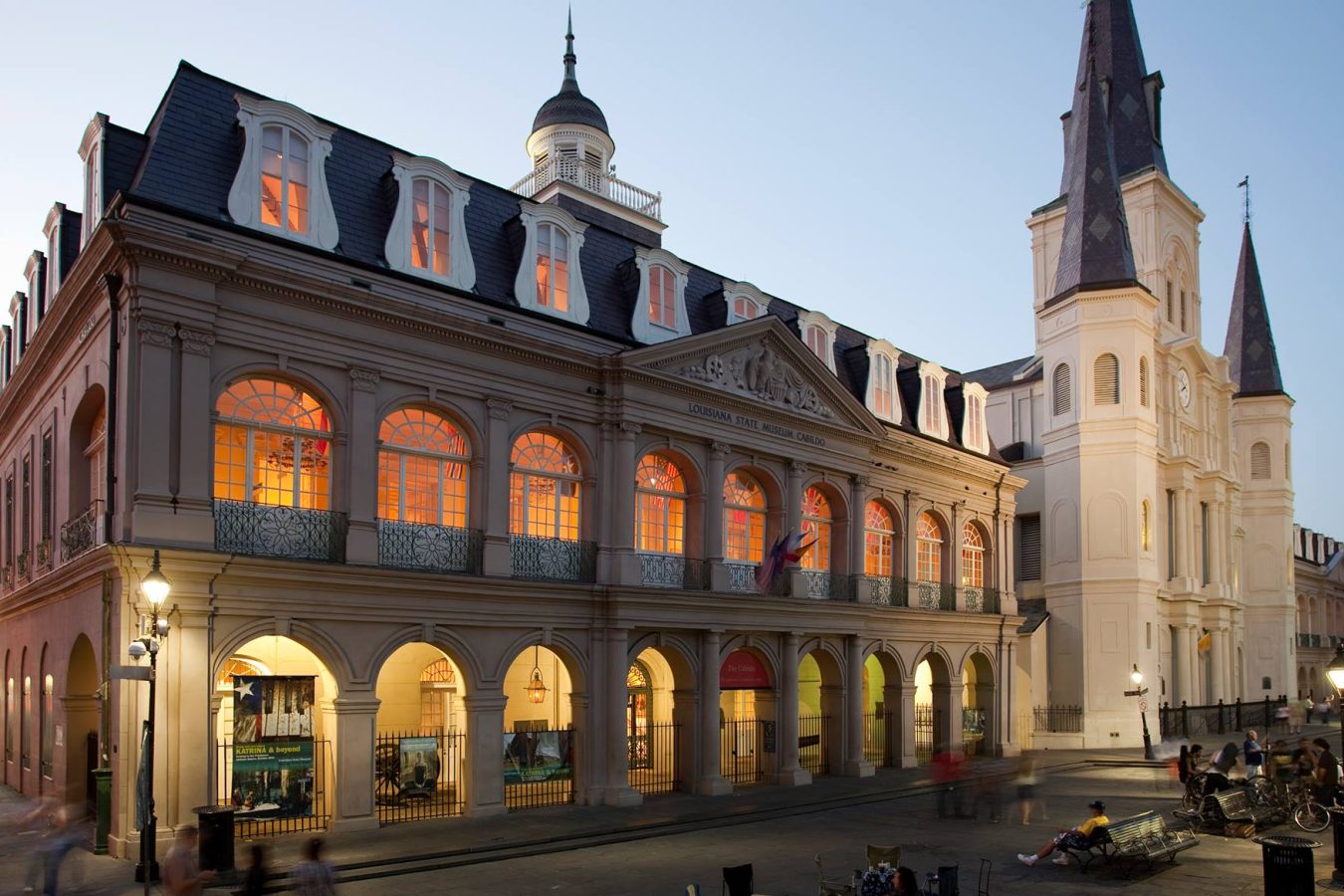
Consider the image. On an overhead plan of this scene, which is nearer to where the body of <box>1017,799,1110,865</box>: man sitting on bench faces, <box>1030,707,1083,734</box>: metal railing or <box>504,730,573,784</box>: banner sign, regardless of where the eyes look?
the banner sign

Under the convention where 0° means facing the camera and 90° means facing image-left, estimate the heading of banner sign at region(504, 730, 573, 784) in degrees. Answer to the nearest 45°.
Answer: approximately 315°

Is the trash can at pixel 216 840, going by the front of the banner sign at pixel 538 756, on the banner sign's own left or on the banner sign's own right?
on the banner sign's own right

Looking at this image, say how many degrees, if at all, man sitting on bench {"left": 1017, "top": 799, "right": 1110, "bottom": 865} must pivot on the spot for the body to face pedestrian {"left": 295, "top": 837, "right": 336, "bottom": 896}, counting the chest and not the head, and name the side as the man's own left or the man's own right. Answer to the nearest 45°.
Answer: approximately 45° to the man's own left

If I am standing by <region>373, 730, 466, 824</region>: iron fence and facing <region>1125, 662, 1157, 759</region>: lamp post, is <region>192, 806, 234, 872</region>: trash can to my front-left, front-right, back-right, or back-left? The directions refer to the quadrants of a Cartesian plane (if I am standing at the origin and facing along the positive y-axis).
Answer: back-right

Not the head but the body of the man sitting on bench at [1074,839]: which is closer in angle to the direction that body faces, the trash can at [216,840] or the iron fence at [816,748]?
the trash can

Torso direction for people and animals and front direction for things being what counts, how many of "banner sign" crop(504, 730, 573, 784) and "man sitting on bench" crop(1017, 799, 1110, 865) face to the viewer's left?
1

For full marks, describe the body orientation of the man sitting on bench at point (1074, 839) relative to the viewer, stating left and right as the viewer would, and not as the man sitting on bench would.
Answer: facing to the left of the viewer

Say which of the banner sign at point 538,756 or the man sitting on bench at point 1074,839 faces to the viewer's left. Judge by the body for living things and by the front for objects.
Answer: the man sitting on bench
